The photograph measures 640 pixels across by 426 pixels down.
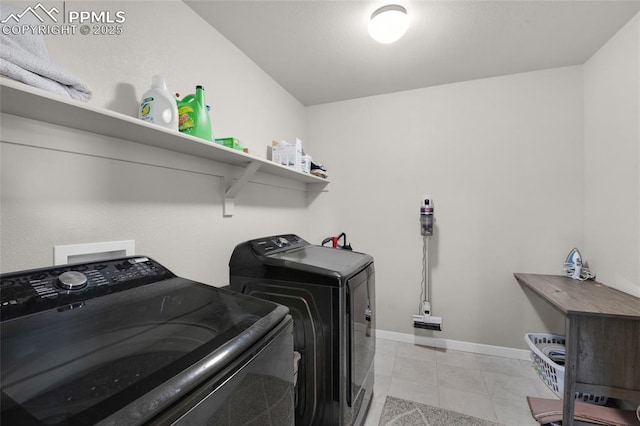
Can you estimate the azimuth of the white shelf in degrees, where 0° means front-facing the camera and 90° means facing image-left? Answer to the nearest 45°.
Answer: approximately 315°

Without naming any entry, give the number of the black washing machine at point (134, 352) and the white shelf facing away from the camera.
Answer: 0

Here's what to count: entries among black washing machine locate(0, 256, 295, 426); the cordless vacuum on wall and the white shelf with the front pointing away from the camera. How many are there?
0

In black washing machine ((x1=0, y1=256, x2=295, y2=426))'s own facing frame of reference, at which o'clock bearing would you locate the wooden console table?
The wooden console table is roughly at 11 o'clock from the black washing machine.

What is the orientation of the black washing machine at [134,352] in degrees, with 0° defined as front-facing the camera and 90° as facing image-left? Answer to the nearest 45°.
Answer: approximately 315°

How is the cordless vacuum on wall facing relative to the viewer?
toward the camera

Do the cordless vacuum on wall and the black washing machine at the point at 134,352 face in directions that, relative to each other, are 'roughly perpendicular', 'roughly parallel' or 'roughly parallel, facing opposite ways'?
roughly perpendicular

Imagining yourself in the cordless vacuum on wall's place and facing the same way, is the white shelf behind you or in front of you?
in front

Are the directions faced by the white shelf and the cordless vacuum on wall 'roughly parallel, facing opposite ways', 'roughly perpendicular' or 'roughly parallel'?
roughly perpendicular

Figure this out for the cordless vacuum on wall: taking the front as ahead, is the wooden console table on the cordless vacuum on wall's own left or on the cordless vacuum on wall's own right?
on the cordless vacuum on wall's own left
